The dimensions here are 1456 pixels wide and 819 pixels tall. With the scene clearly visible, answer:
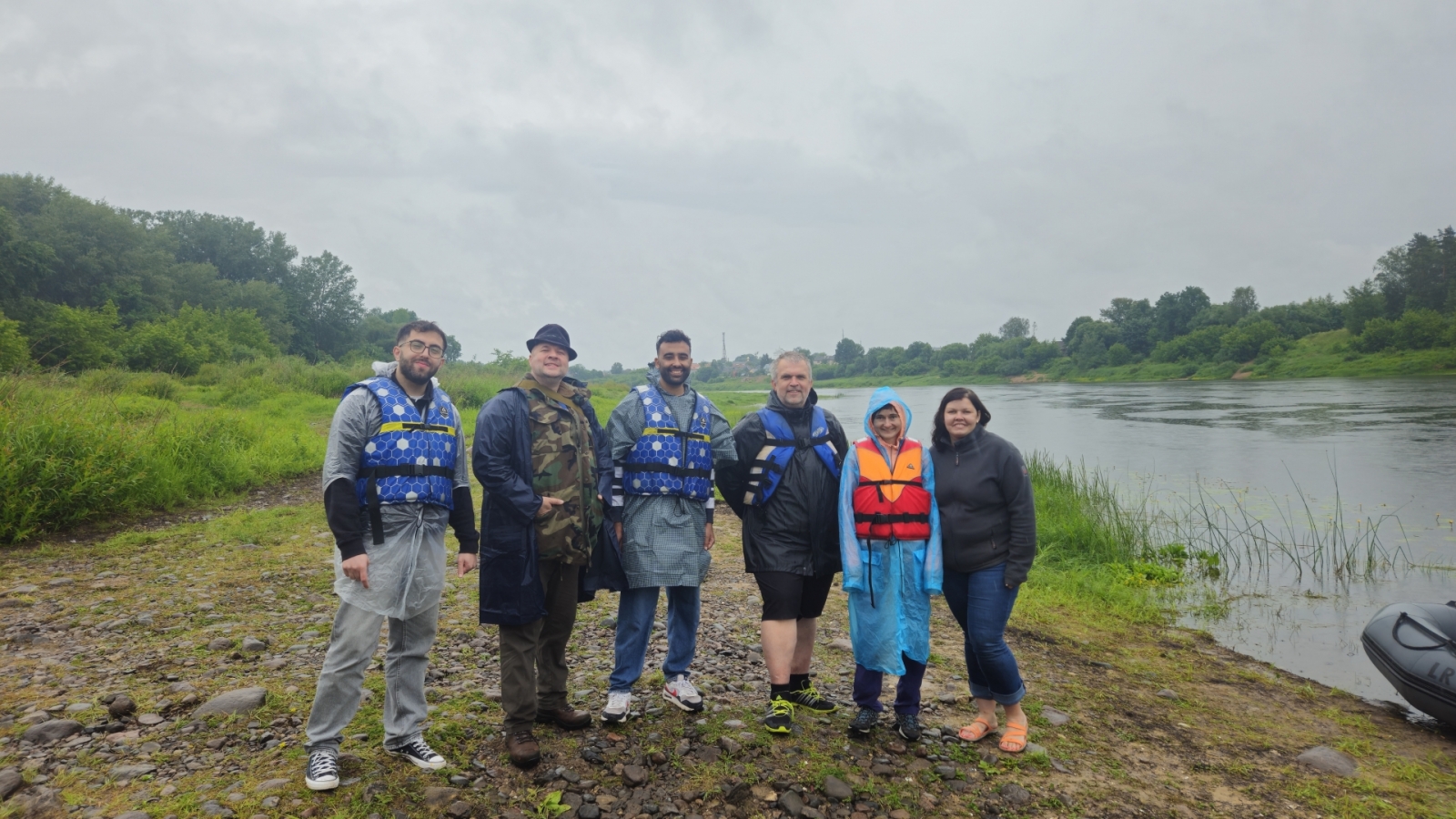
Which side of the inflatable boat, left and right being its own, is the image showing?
left

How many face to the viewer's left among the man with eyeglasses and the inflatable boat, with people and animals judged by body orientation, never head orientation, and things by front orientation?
1

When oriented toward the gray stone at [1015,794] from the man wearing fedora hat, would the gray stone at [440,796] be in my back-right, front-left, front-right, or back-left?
back-right

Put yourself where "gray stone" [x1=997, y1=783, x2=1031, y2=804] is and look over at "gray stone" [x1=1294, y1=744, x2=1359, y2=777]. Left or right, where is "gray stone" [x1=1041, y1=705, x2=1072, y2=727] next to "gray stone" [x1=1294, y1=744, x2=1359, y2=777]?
left

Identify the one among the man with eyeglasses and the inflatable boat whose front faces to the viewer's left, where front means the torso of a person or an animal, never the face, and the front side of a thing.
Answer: the inflatable boat

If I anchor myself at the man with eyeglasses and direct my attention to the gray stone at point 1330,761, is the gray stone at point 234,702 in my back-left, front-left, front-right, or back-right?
back-left

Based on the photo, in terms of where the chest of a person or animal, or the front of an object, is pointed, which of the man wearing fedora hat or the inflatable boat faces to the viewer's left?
the inflatable boat

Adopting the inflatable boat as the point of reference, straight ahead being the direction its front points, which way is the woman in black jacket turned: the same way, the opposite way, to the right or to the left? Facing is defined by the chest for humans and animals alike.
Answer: to the left

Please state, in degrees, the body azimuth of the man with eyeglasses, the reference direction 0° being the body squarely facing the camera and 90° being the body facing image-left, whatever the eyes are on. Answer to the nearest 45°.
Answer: approximately 315°

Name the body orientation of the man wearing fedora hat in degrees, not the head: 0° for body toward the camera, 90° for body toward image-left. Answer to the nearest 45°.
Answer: approximately 315°
